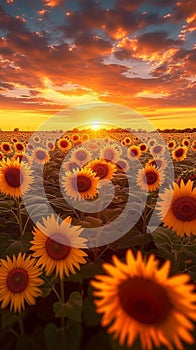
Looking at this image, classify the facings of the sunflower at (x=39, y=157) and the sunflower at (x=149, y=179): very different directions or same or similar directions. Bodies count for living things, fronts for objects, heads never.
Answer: same or similar directions

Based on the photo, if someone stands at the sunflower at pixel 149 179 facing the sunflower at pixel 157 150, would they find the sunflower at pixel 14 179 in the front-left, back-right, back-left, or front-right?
back-left

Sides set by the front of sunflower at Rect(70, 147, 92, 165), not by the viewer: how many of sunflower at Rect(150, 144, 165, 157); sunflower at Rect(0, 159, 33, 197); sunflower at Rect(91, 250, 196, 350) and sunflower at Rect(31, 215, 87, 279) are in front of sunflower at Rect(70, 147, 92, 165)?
3

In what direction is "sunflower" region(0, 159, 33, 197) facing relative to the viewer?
toward the camera

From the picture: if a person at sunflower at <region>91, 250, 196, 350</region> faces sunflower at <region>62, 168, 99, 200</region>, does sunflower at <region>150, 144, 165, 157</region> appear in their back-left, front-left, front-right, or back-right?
front-right

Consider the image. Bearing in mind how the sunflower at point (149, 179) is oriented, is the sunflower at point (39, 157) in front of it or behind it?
behind

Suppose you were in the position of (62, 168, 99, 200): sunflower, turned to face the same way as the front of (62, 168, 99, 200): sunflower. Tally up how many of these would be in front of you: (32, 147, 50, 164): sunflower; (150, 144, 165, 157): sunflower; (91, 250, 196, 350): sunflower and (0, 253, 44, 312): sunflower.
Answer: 2

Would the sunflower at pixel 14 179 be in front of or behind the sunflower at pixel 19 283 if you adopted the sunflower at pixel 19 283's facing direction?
behind

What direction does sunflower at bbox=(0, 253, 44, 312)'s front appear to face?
toward the camera

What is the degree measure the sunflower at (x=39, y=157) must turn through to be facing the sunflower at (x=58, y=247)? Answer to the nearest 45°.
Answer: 0° — it already faces it

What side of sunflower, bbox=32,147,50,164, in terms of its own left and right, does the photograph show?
front

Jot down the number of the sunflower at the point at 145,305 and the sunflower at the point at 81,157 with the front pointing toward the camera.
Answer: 2

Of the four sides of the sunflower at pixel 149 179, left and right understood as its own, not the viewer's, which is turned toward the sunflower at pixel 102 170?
right

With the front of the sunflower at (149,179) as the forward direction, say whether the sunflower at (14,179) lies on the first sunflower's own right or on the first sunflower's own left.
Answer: on the first sunflower's own right

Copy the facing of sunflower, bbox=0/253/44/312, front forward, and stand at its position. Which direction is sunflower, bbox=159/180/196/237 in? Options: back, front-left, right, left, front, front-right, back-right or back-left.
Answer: left

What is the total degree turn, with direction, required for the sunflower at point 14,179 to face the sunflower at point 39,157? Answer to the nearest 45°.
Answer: approximately 180°

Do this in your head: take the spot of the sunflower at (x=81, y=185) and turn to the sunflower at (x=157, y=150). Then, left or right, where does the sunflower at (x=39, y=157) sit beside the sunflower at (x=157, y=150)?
left

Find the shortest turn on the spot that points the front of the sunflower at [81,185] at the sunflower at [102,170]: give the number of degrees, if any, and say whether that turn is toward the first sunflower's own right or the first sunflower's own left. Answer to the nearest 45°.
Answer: approximately 135° to the first sunflower's own left

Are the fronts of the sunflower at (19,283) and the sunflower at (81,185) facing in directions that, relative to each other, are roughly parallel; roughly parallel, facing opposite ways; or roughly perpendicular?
roughly parallel

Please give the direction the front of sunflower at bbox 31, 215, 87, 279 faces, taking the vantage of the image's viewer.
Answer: facing the viewer
